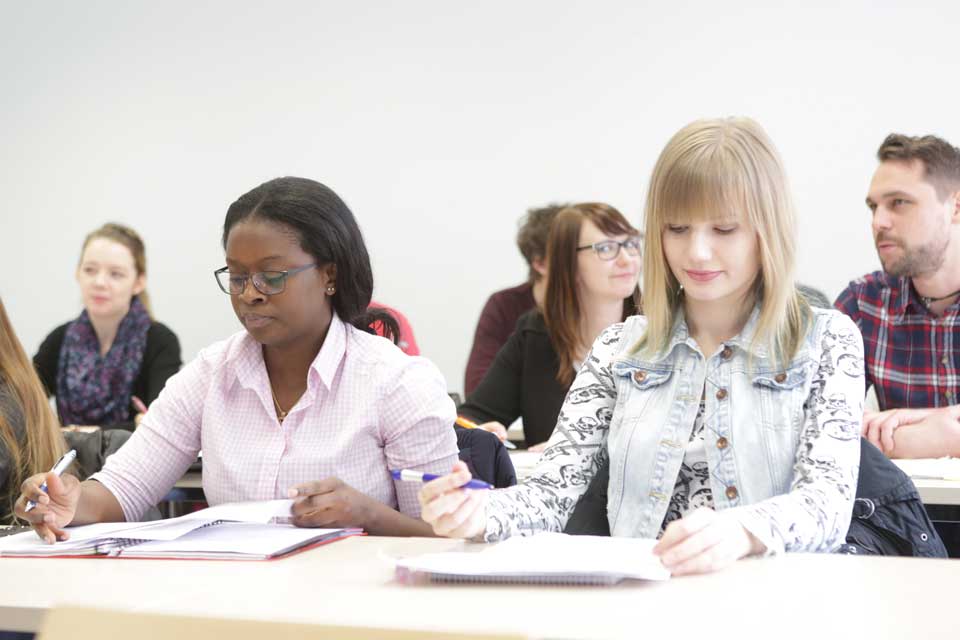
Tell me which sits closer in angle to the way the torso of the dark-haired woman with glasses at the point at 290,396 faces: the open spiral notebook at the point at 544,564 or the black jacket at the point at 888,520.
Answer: the open spiral notebook

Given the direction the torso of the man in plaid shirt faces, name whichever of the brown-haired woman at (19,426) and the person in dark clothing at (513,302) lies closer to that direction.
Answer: the brown-haired woman

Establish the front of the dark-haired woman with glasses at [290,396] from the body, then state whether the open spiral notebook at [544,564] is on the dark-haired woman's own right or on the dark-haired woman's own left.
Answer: on the dark-haired woman's own left

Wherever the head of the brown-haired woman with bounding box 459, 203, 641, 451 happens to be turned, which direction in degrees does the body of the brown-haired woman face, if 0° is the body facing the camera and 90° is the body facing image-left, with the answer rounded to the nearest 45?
approximately 315°

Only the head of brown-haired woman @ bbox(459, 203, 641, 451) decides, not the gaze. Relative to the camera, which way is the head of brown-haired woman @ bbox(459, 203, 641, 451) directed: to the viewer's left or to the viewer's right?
to the viewer's right

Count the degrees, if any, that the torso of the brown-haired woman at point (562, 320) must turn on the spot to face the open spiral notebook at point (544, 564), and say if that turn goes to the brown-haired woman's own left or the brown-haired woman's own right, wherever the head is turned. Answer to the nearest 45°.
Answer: approximately 45° to the brown-haired woman's own right

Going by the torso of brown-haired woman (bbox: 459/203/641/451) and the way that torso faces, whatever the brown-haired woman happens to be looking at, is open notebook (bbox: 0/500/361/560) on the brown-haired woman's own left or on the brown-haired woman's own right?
on the brown-haired woman's own right

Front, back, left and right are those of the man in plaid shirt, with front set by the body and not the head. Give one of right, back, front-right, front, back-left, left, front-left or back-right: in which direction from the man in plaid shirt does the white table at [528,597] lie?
front-left

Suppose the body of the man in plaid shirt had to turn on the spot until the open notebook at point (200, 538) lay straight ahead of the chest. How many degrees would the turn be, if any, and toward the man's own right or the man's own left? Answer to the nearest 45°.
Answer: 0° — they already face it

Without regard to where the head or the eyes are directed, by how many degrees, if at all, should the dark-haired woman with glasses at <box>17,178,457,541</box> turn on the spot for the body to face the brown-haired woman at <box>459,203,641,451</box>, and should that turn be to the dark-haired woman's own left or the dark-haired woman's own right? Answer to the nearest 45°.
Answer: approximately 180°
